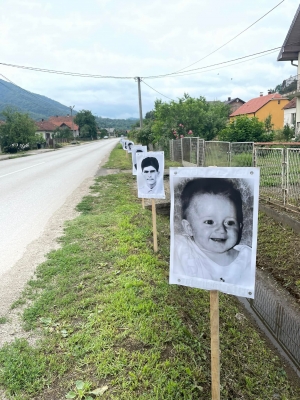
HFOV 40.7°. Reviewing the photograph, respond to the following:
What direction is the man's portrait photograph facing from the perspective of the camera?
toward the camera

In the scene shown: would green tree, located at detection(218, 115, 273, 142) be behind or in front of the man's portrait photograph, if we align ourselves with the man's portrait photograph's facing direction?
behind

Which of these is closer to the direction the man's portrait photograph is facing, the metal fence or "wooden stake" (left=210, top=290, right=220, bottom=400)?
the wooden stake

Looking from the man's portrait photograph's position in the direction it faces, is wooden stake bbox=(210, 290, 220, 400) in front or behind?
in front

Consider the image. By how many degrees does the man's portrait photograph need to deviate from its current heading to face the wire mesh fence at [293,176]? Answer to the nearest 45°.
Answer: approximately 135° to its left

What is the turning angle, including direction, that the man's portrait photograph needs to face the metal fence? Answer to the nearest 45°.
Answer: approximately 135° to its left

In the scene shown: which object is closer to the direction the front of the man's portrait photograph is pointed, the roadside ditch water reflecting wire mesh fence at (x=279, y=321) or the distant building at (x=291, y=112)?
the roadside ditch water reflecting wire mesh fence

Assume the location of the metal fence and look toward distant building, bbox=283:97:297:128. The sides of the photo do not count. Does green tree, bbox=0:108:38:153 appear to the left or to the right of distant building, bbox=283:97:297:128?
left

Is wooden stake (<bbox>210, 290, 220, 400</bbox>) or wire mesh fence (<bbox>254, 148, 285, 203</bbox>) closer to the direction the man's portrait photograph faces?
the wooden stake

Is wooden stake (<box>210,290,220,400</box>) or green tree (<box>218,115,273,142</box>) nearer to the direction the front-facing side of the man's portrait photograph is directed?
the wooden stake

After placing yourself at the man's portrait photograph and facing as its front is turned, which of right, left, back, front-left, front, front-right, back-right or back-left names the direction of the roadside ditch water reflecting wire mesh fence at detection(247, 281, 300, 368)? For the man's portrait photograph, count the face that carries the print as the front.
front-left

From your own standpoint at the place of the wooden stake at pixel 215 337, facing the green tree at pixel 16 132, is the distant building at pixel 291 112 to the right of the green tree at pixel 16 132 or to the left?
right
